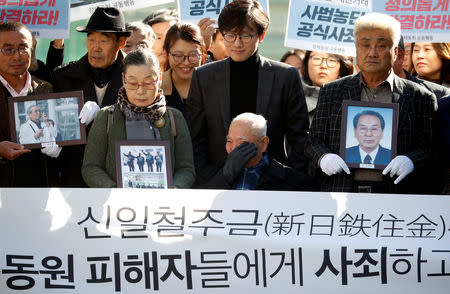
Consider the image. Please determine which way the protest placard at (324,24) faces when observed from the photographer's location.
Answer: facing the viewer

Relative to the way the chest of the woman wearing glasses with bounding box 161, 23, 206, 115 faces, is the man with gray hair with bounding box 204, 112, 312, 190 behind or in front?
in front

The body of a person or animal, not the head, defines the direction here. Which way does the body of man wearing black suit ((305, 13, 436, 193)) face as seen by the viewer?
toward the camera

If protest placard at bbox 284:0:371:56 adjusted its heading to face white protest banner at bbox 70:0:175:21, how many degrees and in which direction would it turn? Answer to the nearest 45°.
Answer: approximately 90° to its right

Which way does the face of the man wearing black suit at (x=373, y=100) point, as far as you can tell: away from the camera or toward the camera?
toward the camera

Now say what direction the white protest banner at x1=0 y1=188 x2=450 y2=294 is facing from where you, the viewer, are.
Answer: facing the viewer

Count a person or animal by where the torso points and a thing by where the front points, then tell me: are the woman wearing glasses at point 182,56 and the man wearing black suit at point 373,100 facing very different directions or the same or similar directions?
same or similar directions

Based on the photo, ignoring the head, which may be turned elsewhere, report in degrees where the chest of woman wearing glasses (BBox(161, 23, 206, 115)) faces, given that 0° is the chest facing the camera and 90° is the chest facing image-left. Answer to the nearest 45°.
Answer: approximately 0°

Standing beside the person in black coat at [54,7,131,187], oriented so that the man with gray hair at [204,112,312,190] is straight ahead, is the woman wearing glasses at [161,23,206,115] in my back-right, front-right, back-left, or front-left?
front-left

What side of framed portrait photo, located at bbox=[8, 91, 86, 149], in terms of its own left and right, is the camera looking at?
front

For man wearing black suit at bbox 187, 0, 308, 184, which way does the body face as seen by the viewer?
toward the camera

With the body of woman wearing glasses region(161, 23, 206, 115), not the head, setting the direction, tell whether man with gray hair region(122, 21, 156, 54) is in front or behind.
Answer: behind

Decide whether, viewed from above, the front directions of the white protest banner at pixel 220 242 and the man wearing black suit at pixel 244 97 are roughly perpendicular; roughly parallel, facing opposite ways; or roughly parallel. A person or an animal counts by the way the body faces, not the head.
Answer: roughly parallel

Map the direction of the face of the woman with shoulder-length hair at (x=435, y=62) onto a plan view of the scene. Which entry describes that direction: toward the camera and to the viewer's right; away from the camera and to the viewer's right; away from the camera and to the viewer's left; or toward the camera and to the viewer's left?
toward the camera and to the viewer's left
